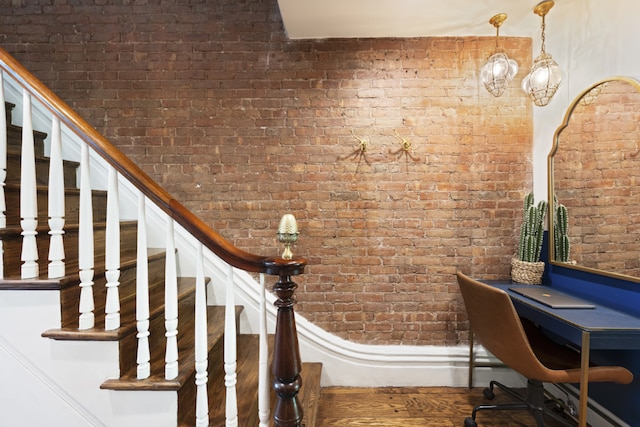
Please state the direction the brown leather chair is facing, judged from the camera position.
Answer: facing away from the viewer and to the right of the viewer

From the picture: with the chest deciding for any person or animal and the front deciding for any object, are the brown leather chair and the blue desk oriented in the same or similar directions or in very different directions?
very different directions

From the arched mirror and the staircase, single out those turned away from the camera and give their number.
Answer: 0

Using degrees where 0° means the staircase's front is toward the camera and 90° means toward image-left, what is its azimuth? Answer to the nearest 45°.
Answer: approximately 315°

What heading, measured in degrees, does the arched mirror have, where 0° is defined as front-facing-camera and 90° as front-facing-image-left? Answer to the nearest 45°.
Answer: approximately 45°

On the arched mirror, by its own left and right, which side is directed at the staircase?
front

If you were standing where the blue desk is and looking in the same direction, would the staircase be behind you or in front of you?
in front
